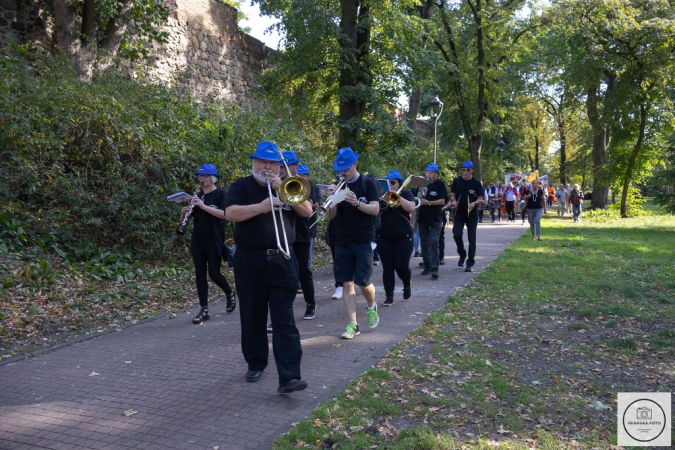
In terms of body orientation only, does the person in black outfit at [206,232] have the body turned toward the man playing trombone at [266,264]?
no

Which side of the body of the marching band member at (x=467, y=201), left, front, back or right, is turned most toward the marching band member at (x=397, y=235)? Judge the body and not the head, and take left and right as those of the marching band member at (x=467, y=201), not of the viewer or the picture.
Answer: front

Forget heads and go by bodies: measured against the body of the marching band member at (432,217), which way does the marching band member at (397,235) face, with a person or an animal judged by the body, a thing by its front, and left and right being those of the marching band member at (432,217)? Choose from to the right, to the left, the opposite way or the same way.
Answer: the same way

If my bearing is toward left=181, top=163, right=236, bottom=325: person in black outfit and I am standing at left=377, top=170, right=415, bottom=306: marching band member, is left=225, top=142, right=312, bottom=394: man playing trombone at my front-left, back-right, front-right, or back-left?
front-left

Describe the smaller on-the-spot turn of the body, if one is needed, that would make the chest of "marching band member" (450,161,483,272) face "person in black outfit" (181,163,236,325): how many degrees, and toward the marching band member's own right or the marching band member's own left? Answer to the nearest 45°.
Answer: approximately 45° to the marching band member's own right

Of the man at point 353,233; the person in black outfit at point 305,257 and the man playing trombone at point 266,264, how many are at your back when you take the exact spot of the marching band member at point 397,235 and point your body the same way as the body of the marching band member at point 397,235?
0

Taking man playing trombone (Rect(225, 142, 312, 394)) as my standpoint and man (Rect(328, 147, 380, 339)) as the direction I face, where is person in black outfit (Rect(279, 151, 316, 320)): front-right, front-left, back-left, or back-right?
front-left

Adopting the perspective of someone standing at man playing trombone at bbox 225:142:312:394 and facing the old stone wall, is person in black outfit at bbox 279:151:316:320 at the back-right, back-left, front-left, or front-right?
front-right

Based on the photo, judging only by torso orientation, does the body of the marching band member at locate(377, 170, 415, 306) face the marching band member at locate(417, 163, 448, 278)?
no

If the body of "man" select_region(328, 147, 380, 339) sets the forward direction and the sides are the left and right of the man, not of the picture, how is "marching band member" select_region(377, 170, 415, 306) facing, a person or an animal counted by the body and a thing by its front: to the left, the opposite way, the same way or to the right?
the same way

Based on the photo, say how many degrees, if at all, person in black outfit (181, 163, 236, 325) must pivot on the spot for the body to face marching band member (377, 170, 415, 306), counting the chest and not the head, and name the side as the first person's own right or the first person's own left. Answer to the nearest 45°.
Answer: approximately 135° to the first person's own left

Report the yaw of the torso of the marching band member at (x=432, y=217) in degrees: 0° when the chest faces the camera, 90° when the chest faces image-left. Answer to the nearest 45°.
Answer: approximately 45°

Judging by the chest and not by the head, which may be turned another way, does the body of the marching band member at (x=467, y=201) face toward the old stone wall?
no

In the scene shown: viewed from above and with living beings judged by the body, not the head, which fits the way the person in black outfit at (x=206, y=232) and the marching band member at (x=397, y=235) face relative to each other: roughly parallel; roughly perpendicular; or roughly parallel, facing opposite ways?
roughly parallel

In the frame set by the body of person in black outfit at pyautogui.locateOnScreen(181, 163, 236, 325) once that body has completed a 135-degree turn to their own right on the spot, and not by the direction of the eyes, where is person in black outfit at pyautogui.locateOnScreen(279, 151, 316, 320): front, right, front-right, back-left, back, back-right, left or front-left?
right

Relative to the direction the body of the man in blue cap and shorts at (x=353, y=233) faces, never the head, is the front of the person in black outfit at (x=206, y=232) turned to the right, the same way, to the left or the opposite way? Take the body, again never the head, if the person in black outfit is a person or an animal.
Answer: the same way

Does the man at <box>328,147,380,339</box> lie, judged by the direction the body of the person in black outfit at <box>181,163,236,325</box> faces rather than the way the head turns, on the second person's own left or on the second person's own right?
on the second person's own left

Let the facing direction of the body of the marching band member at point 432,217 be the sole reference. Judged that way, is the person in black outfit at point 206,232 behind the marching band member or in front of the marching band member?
in front

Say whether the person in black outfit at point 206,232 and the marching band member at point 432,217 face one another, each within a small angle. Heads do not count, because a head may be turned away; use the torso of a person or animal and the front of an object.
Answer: no

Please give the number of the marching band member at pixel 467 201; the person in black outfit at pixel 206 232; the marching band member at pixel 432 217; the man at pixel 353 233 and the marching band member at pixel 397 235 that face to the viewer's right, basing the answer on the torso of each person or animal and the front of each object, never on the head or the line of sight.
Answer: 0

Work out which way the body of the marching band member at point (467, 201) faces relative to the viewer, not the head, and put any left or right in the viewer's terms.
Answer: facing the viewer
